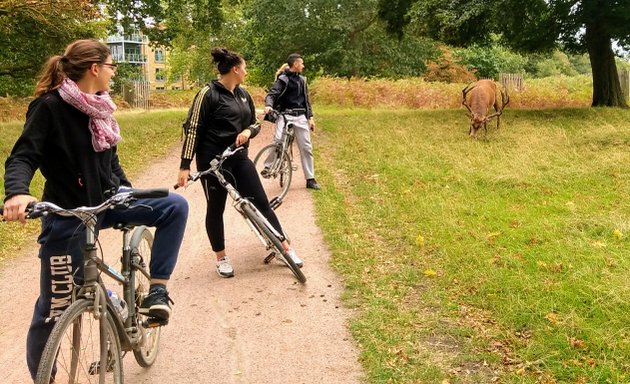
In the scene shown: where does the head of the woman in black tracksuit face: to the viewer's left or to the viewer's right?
to the viewer's right

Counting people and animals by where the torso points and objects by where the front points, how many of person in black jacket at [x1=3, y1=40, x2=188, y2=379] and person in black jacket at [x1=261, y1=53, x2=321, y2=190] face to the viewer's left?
0

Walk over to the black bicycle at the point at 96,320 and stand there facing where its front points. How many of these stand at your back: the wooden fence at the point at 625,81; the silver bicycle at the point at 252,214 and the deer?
3

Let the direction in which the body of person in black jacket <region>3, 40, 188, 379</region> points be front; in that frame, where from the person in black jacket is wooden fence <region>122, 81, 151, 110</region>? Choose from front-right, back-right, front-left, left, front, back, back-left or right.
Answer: back-left

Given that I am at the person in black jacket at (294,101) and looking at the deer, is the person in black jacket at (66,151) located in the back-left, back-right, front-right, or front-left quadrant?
back-right

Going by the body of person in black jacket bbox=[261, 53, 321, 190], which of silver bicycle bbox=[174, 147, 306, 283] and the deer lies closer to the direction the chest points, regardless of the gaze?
the silver bicycle

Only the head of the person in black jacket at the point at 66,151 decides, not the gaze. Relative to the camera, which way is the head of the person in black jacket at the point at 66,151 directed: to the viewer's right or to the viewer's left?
to the viewer's right

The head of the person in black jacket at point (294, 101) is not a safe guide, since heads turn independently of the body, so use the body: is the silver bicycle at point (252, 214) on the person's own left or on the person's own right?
on the person's own right

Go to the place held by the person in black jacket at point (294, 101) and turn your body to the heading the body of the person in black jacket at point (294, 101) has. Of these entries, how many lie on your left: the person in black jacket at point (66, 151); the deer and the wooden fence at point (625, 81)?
2

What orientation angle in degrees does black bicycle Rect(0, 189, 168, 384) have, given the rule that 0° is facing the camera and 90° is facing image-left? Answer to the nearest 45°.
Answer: approximately 45°

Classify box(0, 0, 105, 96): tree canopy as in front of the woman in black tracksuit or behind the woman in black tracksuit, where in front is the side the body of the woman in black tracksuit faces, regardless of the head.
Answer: behind

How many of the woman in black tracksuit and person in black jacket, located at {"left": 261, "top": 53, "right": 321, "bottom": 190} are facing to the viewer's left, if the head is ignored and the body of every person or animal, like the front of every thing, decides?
0

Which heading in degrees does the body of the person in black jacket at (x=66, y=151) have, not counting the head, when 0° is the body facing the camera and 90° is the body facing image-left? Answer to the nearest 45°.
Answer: approximately 315°

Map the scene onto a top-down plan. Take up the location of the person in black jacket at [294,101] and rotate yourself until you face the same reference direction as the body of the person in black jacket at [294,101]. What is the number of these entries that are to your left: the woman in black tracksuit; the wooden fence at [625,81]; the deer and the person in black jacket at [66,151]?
2

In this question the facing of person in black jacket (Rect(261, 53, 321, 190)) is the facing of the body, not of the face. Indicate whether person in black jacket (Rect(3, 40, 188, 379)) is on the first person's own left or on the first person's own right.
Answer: on the first person's own right

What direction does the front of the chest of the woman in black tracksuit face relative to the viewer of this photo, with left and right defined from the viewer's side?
facing the viewer and to the right of the viewer

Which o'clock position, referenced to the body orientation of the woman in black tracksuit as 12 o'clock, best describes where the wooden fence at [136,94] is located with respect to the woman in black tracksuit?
The wooden fence is roughly at 7 o'clock from the woman in black tracksuit.
